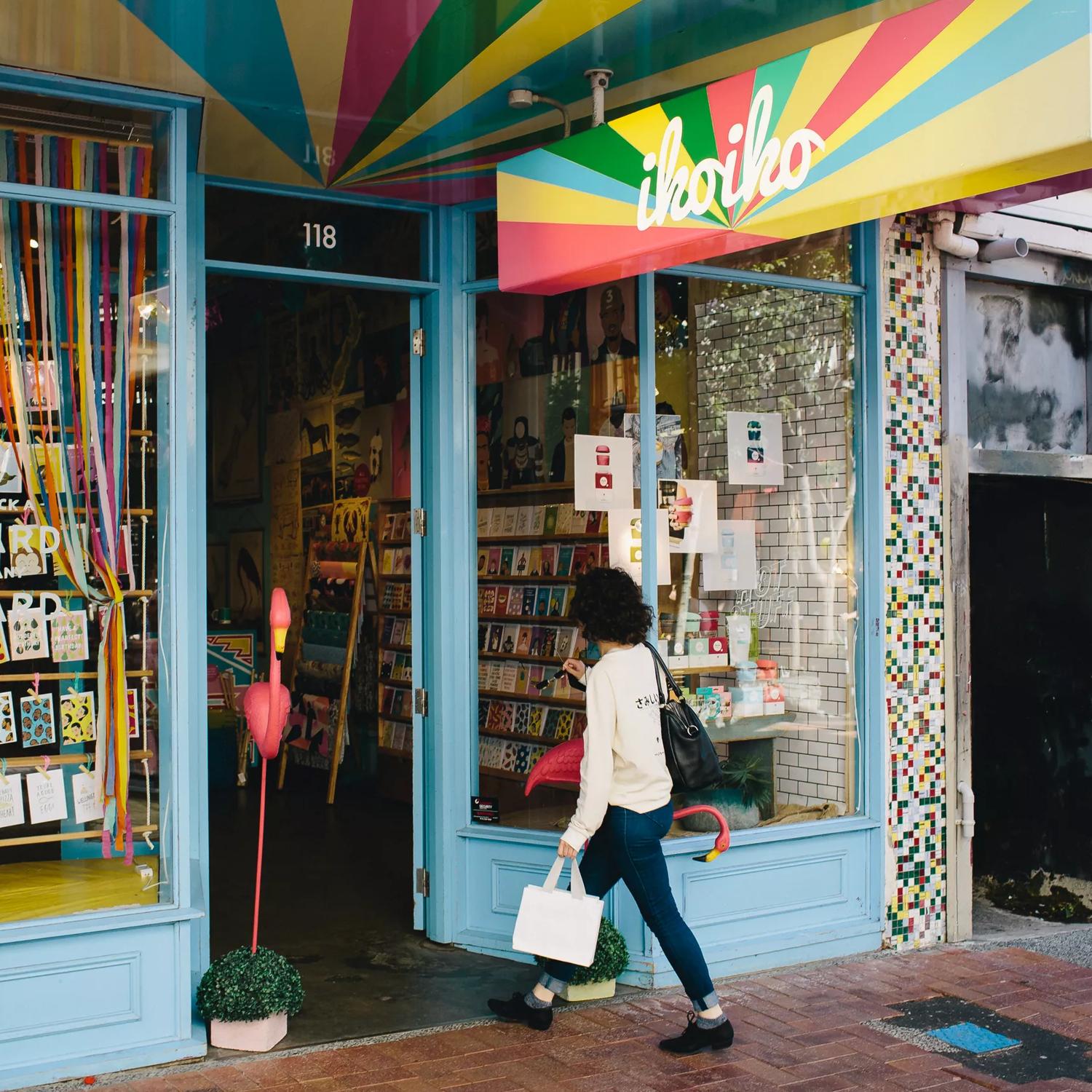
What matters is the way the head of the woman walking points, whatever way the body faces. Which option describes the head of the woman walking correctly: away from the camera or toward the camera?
away from the camera

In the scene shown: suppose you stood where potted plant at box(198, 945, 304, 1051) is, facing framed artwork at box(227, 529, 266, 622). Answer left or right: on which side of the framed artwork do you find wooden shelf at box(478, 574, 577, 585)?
right

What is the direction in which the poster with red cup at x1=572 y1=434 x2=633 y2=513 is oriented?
toward the camera

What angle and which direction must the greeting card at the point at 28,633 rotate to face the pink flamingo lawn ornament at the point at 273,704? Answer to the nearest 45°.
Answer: approximately 90° to its left

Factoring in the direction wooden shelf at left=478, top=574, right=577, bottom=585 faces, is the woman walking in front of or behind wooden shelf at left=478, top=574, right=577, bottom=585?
in front

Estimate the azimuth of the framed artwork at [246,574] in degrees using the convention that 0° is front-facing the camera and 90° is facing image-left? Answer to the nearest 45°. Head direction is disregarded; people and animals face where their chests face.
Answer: approximately 0°

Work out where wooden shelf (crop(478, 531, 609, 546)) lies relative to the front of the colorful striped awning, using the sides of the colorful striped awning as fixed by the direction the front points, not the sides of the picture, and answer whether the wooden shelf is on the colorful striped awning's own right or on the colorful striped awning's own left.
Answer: on the colorful striped awning's own right

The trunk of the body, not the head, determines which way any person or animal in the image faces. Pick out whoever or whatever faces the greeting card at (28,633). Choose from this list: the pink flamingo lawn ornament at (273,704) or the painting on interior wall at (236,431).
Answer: the painting on interior wall

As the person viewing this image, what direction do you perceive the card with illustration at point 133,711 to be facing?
facing the viewer

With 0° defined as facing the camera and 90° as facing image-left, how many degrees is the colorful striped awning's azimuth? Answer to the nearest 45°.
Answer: approximately 45°

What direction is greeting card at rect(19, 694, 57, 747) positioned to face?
toward the camera

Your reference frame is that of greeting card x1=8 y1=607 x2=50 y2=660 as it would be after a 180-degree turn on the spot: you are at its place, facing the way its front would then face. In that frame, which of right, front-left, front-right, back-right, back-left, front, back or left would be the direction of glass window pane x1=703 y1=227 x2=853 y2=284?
right

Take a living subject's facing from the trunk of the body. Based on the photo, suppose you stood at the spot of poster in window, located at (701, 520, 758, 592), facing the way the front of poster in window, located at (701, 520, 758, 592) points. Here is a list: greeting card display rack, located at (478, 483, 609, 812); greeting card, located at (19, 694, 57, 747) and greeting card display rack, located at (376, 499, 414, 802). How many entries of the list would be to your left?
0

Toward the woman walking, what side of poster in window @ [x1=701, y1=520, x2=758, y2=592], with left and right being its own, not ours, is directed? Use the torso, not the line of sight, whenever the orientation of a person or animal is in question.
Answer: front

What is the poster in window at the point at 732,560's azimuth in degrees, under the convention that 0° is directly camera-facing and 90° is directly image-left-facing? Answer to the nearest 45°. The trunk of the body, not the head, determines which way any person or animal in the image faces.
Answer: approximately 0°

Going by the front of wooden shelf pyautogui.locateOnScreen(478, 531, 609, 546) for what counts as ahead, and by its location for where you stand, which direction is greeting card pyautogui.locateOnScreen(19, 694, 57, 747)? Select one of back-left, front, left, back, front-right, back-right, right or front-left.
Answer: front-right

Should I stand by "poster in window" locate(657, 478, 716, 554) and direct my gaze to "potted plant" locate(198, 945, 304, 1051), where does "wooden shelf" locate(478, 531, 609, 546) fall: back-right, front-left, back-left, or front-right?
front-right
